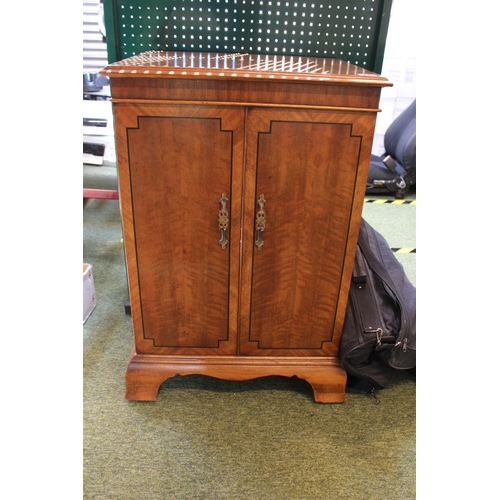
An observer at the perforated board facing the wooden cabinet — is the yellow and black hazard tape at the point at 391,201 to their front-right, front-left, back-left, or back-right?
back-left

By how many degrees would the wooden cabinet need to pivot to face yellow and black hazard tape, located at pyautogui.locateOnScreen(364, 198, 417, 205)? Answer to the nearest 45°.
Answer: approximately 135° to its left

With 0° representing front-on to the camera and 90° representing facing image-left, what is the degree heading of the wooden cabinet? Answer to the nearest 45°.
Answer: approximately 0°

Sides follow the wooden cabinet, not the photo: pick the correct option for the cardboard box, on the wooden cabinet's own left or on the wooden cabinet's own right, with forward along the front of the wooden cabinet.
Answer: on the wooden cabinet's own right
